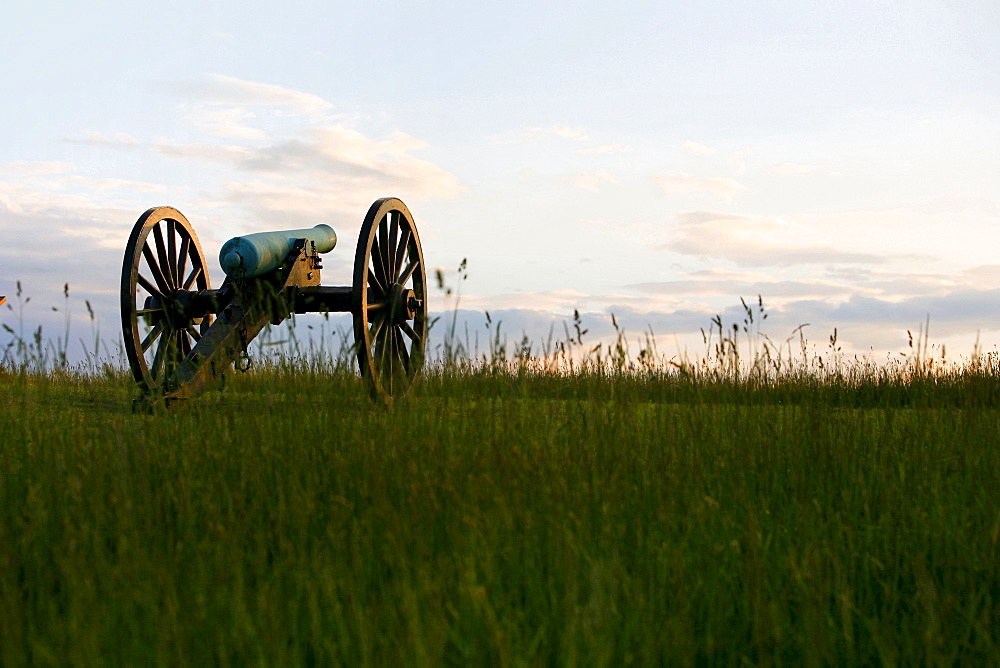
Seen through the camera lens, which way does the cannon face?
facing away from the viewer and to the right of the viewer
